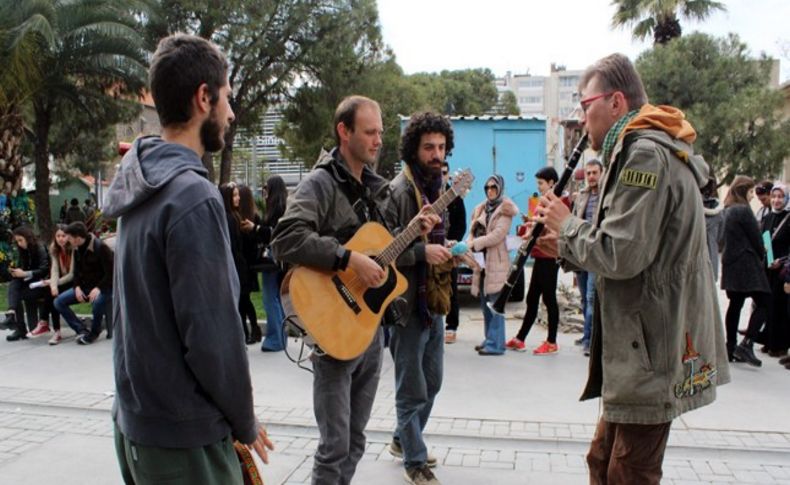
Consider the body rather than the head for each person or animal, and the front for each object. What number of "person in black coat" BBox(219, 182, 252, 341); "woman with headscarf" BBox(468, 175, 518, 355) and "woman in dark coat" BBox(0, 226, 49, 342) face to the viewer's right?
1

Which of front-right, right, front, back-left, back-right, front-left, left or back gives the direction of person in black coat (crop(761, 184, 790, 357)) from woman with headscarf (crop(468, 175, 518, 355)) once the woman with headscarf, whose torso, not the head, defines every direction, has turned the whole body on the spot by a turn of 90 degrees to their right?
back-right

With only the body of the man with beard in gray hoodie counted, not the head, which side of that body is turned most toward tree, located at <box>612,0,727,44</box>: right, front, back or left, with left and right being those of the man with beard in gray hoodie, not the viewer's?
front

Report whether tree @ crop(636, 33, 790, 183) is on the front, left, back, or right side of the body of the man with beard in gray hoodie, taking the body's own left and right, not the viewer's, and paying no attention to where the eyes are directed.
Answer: front

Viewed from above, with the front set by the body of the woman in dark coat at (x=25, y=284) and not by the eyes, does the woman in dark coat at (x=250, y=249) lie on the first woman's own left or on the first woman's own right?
on the first woman's own left

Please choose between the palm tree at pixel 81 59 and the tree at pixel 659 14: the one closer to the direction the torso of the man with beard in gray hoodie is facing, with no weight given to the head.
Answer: the tree

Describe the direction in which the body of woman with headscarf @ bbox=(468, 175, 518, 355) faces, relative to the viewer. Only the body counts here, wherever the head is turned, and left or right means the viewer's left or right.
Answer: facing the viewer and to the left of the viewer

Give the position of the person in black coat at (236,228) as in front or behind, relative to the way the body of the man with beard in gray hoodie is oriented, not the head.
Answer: in front

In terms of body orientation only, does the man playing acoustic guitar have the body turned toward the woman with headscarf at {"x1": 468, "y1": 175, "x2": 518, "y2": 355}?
no

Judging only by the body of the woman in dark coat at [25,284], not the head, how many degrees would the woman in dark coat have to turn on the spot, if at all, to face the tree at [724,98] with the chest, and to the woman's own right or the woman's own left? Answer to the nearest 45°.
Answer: approximately 135° to the woman's own left

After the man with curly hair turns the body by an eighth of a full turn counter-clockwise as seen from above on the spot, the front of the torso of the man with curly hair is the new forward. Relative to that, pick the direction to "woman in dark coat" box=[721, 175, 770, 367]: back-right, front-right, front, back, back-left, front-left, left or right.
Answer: front-left

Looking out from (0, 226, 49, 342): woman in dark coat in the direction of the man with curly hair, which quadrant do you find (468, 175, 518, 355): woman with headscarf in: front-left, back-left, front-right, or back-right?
front-left

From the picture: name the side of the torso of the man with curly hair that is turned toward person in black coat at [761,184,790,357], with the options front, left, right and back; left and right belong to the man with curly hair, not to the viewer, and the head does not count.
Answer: left
